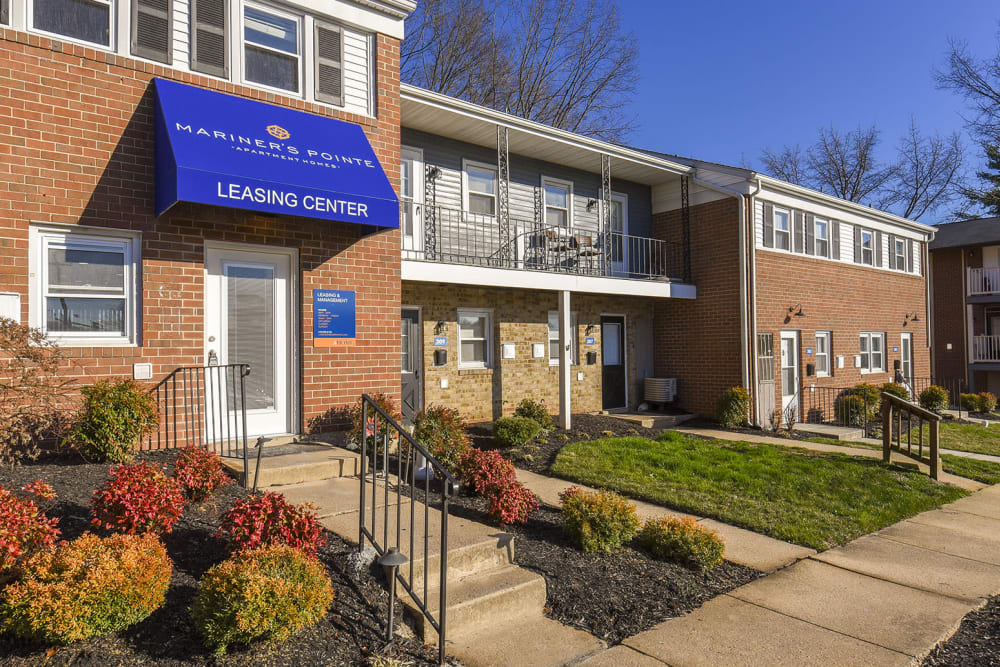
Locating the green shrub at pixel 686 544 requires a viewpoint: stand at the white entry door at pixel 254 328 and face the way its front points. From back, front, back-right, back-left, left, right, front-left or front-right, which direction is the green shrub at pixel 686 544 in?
front-left

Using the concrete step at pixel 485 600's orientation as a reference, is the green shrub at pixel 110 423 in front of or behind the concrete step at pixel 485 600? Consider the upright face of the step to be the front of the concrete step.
behind

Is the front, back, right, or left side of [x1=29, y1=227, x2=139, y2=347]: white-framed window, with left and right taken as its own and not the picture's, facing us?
front

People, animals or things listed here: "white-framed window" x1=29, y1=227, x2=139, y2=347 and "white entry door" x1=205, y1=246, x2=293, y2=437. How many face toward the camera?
2

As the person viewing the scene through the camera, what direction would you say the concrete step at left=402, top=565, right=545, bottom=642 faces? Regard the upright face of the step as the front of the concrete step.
facing the viewer and to the right of the viewer

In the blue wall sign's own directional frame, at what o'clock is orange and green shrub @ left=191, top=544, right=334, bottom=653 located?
The orange and green shrub is roughly at 12 o'clock from the blue wall sign.

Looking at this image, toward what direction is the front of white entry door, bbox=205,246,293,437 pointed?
toward the camera

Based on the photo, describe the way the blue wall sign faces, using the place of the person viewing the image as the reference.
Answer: facing the viewer

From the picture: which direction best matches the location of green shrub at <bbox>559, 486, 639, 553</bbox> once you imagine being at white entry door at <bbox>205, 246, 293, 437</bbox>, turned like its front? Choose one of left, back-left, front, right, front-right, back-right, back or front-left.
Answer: front-left

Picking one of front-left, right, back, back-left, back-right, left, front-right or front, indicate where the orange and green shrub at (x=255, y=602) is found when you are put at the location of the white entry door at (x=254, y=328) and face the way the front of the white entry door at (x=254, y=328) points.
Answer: front

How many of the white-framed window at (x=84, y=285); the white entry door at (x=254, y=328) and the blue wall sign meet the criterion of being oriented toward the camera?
3

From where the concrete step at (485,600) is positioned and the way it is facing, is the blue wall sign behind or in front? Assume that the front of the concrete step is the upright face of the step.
behind

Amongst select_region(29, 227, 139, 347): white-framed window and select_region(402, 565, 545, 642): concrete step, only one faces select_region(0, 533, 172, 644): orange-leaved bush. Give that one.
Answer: the white-framed window

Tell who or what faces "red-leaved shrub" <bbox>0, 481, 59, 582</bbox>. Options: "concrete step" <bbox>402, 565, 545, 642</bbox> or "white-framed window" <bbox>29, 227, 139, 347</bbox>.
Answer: the white-framed window

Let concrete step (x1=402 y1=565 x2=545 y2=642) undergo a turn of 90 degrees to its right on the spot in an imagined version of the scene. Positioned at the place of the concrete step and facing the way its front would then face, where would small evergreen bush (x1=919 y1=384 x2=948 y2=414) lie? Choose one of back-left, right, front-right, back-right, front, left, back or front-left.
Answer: back

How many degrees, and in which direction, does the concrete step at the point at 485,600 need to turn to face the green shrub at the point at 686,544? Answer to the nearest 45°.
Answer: approximately 90° to its left

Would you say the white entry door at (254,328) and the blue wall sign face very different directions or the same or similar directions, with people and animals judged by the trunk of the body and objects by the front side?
same or similar directions

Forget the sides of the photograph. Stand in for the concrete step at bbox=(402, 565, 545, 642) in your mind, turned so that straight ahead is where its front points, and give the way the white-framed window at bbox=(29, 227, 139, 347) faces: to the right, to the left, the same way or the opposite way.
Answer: the same way
